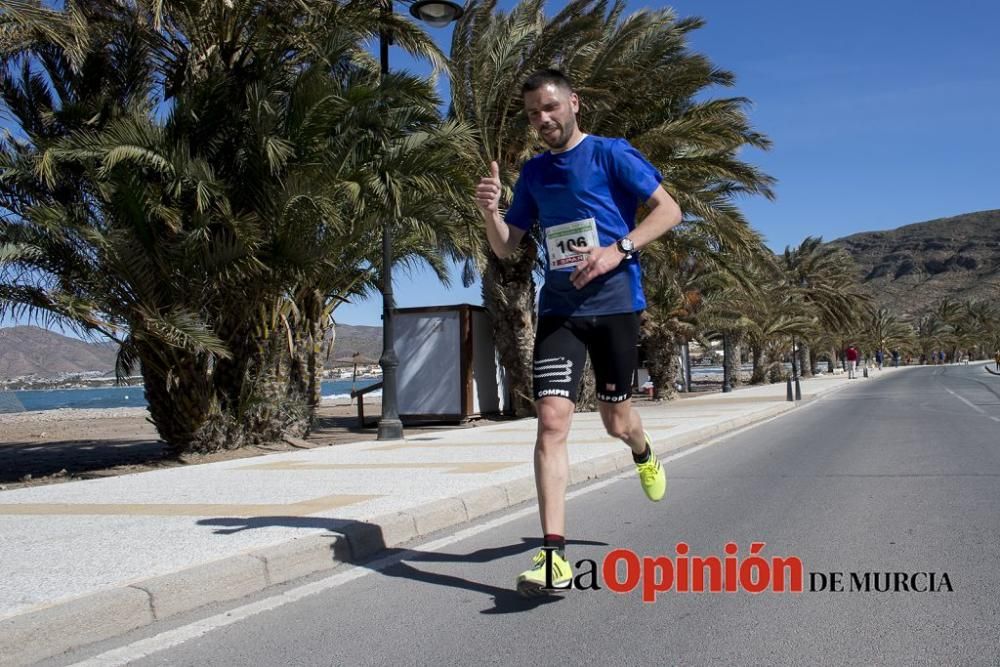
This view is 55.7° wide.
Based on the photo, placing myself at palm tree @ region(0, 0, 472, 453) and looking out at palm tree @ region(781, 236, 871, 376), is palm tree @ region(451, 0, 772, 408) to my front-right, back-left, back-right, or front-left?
front-right

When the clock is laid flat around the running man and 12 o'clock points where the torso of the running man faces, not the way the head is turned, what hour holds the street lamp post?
The street lamp post is roughly at 4 o'clock from the running man.

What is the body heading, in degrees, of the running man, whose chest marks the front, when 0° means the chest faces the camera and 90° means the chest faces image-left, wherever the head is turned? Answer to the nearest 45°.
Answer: approximately 45°

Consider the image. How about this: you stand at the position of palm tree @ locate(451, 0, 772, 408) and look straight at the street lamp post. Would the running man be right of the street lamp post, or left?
left

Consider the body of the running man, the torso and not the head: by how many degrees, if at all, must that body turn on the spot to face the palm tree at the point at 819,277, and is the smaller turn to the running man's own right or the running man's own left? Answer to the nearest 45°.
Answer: approximately 135° to the running man's own right

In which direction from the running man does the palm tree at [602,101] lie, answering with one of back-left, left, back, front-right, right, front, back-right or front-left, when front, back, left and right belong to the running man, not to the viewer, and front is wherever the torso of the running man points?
back-right

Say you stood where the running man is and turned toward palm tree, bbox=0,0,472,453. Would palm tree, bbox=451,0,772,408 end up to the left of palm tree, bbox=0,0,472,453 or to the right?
right

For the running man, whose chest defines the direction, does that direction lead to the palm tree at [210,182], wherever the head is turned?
no
